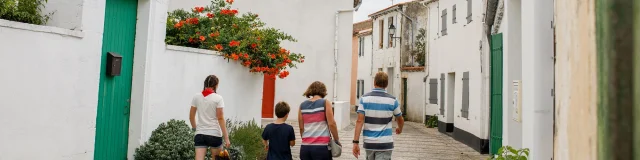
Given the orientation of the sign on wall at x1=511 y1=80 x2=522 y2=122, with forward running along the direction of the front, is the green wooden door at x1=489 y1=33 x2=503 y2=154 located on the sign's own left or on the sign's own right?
on the sign's own right

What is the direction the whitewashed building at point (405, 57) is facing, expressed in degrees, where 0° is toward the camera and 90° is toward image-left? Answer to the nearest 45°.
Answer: approximately 45°

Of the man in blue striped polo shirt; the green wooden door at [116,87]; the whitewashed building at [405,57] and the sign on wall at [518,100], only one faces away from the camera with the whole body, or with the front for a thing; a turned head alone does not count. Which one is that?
the man in blue striped polo shirt

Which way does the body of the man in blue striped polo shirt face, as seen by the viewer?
away from the camera

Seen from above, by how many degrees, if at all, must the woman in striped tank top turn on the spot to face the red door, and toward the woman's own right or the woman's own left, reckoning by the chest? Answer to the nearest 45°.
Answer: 0° — they already face it

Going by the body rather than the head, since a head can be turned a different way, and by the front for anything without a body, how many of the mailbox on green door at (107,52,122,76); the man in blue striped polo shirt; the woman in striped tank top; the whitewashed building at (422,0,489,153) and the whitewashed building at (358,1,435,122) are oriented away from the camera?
2

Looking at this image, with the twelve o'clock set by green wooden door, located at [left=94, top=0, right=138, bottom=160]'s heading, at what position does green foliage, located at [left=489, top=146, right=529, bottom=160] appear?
The green foliage is roughly at 12 o'clock from the green wooden door.

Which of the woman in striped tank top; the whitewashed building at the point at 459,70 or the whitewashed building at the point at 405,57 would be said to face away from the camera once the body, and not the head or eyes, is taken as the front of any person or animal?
the woman in striped tank top

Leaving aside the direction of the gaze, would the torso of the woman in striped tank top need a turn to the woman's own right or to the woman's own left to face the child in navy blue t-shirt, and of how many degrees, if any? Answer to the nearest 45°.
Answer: approximately 90° to the woman's own left

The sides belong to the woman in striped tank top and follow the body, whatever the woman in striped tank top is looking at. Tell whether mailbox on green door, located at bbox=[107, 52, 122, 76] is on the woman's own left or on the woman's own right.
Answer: on the woman's own left

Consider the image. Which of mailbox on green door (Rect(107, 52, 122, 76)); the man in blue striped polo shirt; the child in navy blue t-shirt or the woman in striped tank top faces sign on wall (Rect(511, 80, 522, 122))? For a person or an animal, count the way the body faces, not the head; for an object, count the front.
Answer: mailbox on green door (Rect(107, 52, 122, 76))

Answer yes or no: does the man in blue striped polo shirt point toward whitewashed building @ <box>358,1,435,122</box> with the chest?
yes

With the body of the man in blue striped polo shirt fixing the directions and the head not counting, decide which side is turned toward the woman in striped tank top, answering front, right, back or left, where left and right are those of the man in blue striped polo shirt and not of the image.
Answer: left

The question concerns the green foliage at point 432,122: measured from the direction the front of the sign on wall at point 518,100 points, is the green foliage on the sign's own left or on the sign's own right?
on the sign's own right

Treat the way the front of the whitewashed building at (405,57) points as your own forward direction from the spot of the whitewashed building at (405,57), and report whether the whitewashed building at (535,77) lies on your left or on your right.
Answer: on your left

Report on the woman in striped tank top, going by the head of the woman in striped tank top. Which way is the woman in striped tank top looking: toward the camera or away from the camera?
away from the camera

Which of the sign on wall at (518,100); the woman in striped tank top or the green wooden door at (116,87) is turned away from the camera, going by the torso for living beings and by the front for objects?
the woman in striped tank top
